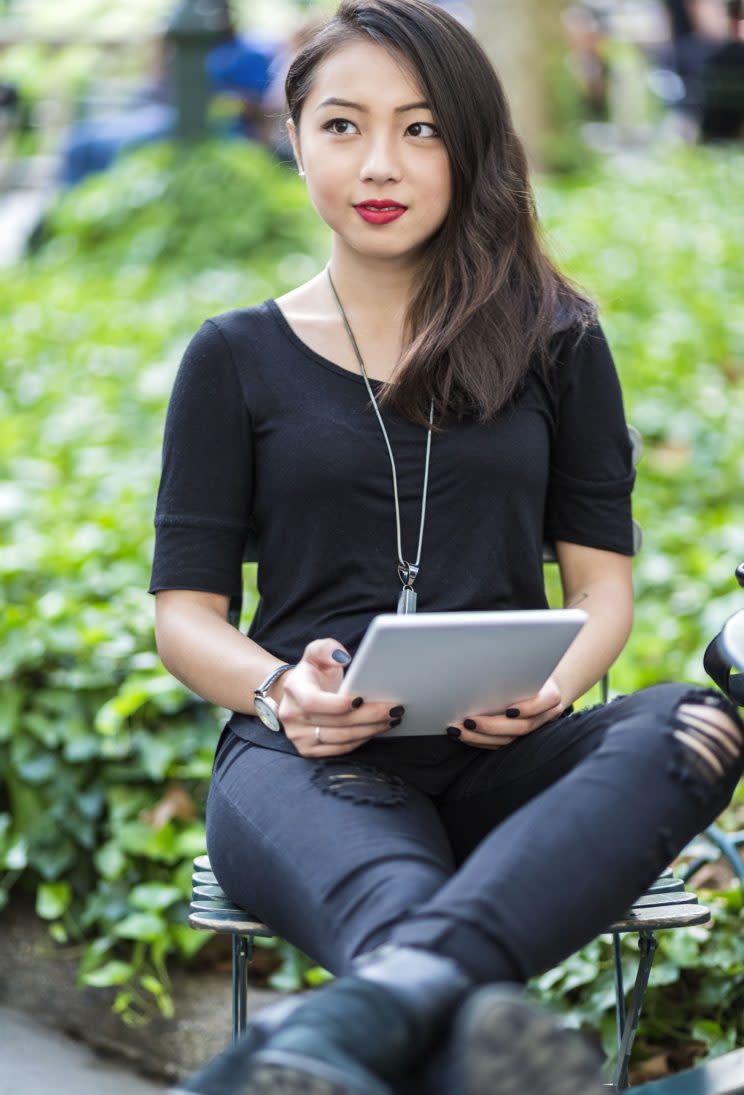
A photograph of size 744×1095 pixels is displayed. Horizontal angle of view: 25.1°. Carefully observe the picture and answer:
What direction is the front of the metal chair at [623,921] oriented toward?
toward the camera

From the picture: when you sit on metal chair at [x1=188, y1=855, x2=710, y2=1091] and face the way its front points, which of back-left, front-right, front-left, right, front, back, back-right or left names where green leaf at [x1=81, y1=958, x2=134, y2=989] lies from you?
back-right

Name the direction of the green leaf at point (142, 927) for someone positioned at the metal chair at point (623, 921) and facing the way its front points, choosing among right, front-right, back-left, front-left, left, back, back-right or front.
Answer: back-right

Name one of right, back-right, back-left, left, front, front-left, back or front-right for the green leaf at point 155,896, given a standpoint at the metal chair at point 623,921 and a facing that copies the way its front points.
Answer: back-right

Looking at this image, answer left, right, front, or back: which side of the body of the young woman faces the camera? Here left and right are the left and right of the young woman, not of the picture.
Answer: front

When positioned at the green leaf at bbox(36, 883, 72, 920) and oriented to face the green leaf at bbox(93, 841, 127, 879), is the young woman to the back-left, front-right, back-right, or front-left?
front-right

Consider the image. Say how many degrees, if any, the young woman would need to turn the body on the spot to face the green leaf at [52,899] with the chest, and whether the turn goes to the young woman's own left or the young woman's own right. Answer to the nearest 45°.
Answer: approximately 135° to the young woman's own right

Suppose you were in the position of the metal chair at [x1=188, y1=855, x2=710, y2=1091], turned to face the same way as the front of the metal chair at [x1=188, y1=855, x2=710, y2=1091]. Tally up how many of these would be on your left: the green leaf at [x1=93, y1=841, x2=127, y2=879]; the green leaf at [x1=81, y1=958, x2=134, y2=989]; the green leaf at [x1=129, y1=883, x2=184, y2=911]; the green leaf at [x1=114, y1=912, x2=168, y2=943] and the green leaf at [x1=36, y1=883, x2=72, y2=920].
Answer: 0

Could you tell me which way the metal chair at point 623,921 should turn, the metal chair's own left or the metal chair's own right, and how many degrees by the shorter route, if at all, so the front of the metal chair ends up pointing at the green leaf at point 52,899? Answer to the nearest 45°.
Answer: approximately 135° to the metal chair's own right
